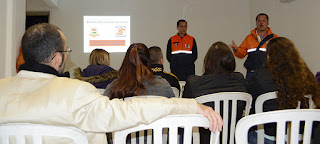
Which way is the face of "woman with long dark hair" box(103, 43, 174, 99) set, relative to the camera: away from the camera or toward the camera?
away from the camera

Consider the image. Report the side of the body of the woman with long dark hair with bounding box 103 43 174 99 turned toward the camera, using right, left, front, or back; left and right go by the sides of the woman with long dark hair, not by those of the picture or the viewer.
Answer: back

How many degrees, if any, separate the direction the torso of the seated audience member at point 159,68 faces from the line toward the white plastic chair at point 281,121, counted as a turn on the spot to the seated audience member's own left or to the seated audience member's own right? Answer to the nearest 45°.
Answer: approximately 180°

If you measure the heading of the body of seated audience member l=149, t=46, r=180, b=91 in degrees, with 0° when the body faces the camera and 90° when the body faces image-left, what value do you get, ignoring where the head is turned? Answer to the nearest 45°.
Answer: approximately 180°

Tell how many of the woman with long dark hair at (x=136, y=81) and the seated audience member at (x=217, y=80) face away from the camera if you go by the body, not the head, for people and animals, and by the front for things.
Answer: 2

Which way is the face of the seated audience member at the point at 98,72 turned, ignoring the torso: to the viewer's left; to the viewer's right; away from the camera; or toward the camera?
away from the camera

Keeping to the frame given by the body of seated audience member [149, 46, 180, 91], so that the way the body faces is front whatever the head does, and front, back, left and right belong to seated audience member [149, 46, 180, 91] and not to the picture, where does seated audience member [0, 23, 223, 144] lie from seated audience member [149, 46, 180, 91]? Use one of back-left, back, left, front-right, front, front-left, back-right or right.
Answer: back

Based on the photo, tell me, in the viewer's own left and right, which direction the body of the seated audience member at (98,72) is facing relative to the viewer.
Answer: facing away from the viewer

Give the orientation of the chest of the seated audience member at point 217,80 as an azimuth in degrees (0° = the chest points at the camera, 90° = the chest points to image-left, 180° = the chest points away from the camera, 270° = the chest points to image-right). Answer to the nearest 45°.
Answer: approximately 180°
